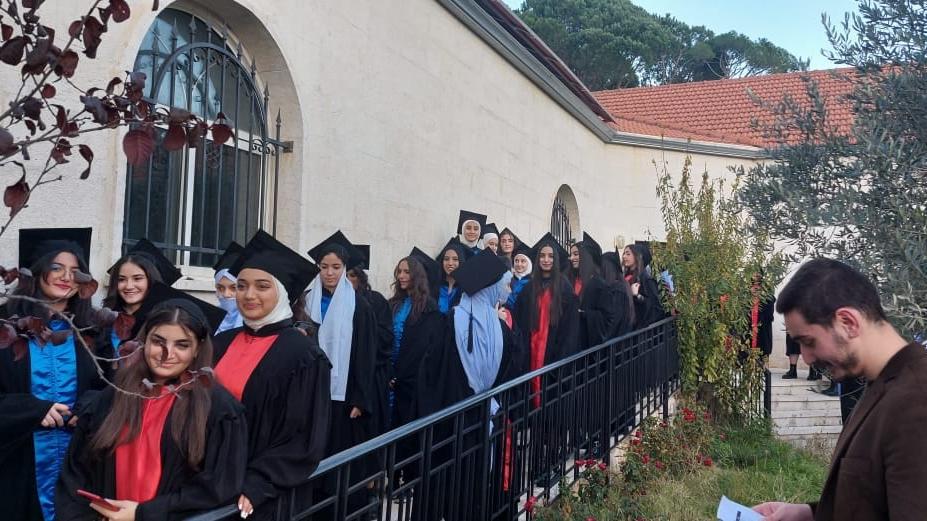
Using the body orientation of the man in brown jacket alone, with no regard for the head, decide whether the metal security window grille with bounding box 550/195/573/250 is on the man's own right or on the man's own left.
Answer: on the man's own right

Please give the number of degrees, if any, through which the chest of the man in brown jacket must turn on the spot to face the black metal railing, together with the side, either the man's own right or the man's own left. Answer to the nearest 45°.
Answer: approximately 45° to the man's own right

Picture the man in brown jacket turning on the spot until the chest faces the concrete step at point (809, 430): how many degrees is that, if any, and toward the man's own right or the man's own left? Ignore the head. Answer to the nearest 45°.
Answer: approximately 90° to the man's own right

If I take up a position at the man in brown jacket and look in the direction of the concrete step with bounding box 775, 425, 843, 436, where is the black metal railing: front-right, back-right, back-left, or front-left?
front-left

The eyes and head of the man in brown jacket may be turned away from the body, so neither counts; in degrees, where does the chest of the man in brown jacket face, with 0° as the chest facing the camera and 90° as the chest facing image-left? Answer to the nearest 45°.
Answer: approximately 90°

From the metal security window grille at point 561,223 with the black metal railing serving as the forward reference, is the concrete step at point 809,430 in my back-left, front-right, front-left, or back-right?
front-left

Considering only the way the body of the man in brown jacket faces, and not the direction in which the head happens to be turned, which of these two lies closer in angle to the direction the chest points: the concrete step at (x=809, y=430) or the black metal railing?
the black metal railing
